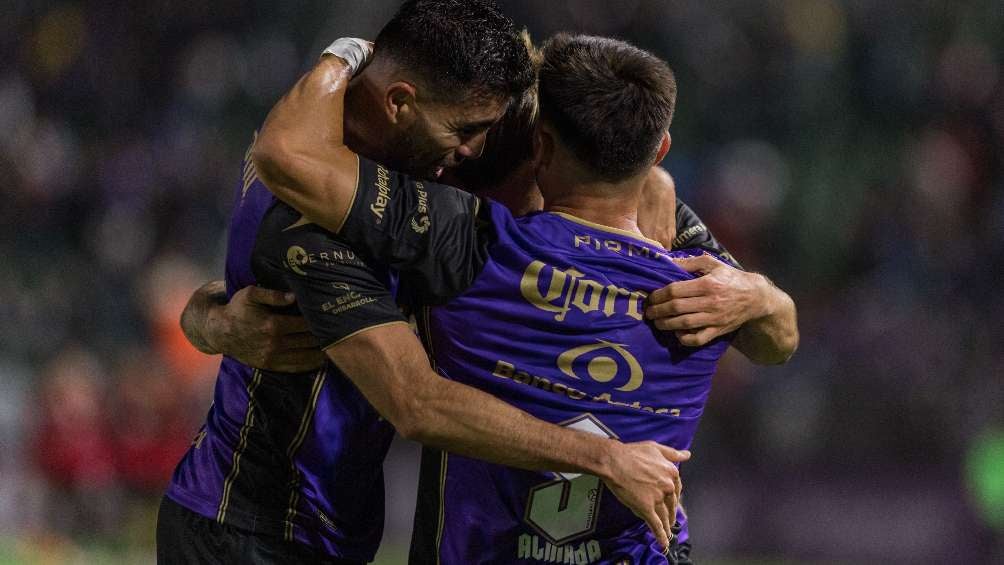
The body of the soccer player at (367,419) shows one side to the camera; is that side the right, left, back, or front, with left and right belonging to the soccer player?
right

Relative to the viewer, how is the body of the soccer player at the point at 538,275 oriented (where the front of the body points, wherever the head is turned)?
away from the camera

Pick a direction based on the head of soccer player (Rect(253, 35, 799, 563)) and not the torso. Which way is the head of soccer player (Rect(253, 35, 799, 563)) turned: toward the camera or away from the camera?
away from the camera

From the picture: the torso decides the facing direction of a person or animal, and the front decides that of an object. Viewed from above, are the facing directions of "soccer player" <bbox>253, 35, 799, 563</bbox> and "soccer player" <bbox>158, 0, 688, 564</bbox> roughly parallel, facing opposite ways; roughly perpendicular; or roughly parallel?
roughly perpendicular
